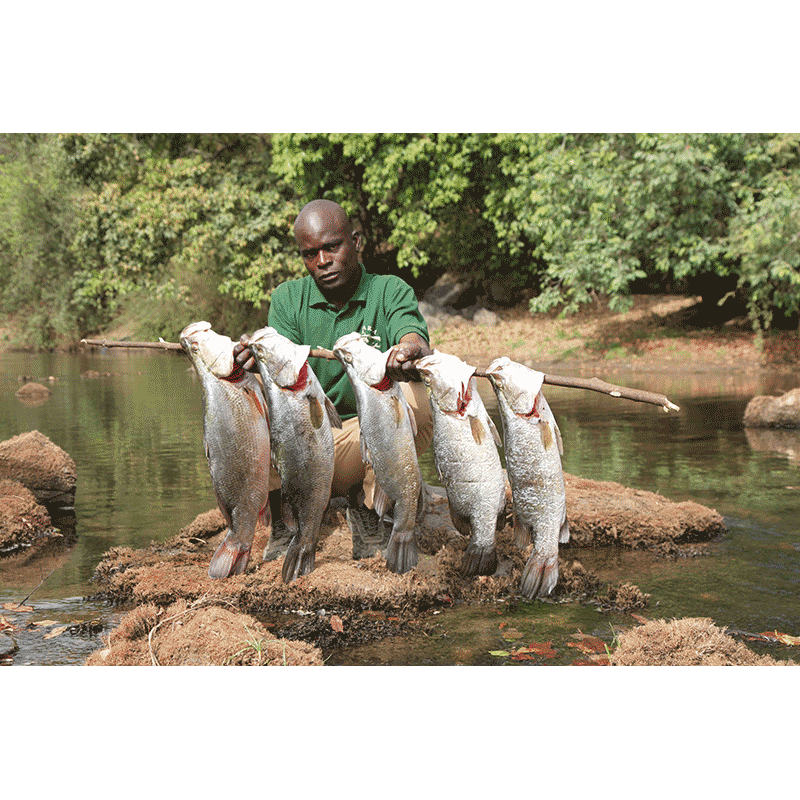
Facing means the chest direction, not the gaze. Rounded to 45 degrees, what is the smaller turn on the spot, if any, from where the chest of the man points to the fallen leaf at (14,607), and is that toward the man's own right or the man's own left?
approximately 90° to the man's own right

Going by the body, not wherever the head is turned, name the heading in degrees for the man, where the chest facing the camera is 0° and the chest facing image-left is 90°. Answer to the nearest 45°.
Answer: approximately 0°

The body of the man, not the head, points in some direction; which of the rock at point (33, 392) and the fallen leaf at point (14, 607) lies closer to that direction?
the fallen leaf

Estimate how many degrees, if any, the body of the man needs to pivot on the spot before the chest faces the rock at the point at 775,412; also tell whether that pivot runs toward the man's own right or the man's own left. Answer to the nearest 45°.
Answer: approximately 135° to the man's own left

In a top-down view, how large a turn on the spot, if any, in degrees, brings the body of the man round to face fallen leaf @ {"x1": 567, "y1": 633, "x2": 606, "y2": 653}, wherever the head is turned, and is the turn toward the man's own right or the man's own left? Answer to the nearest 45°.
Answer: approximately 45° to the man's own left

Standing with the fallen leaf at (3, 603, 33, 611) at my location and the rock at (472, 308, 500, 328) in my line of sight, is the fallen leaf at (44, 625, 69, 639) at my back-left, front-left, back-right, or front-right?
back-right
